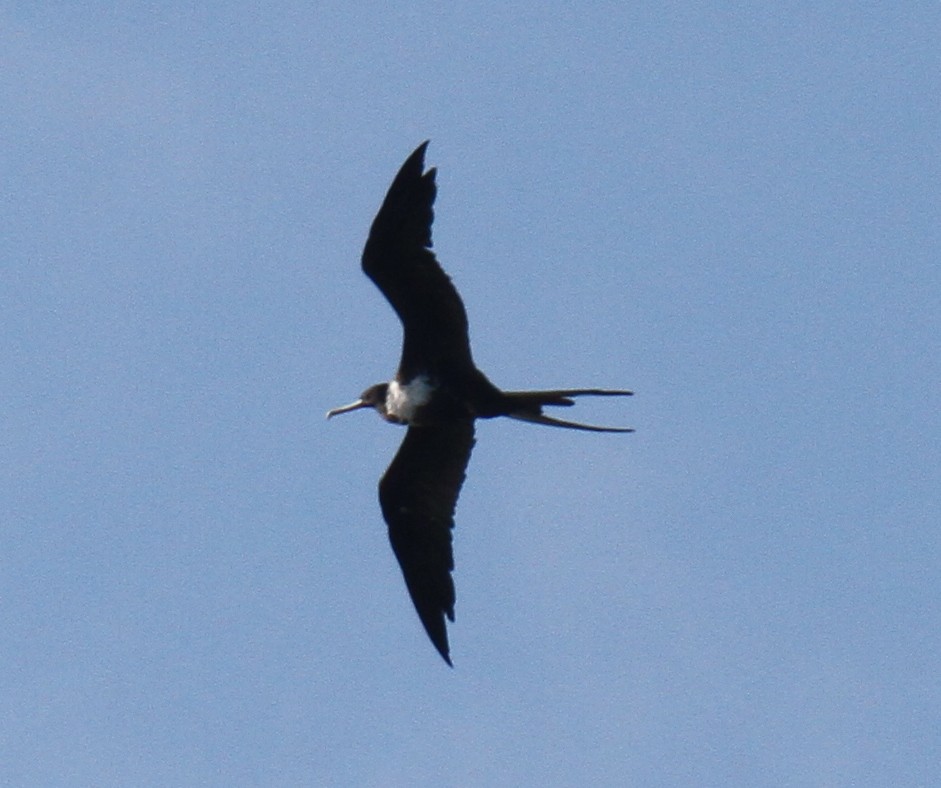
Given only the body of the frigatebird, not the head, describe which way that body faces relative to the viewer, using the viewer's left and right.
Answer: facing to the left of the viewer
